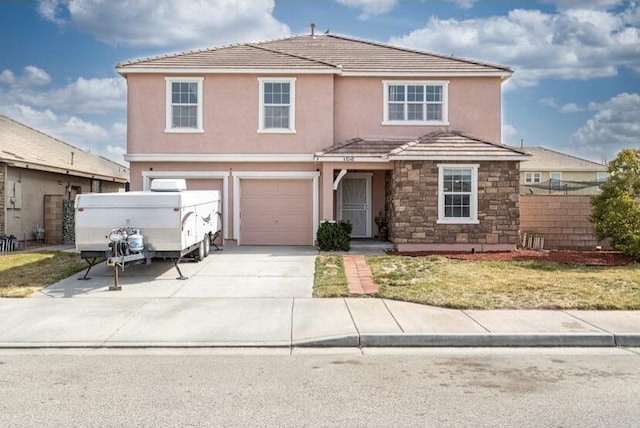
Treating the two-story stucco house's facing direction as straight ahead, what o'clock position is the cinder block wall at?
The cinder block wall is roughly at 9 o'clock from the two-story stucco house.

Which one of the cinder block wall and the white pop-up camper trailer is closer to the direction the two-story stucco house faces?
the white pop-up camper trailer

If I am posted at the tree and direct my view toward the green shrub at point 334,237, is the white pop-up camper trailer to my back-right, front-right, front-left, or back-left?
front-left

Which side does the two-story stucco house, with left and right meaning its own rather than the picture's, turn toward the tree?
left

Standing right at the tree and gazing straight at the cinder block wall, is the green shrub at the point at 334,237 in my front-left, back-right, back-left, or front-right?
front-left

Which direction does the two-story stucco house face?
toward the camera
